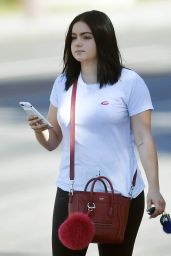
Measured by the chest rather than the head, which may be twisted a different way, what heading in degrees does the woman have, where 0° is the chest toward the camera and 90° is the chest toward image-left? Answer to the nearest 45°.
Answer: approximately 45°
